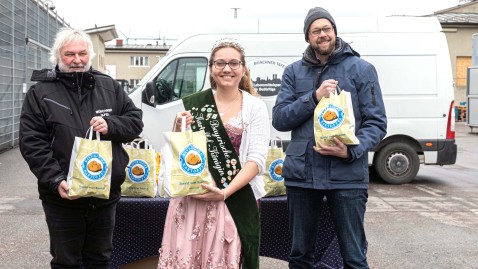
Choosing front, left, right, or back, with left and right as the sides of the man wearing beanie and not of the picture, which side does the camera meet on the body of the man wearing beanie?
front

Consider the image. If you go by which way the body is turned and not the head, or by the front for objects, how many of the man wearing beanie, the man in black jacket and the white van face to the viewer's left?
1

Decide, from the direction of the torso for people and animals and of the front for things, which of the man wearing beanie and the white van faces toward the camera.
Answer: the man wearing beanie

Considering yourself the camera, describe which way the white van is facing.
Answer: facing to the left of the viewer

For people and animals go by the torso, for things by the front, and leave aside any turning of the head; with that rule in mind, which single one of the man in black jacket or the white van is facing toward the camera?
the man in black jacket

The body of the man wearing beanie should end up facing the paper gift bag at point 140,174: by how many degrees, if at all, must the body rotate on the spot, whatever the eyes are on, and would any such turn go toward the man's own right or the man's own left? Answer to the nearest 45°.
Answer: approximately 90° to the man's own right

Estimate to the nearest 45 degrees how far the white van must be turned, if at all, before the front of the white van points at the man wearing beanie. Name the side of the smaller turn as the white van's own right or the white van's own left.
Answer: approximately 90° to the white van's own left

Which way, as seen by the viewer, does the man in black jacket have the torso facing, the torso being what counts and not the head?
toward the camera
